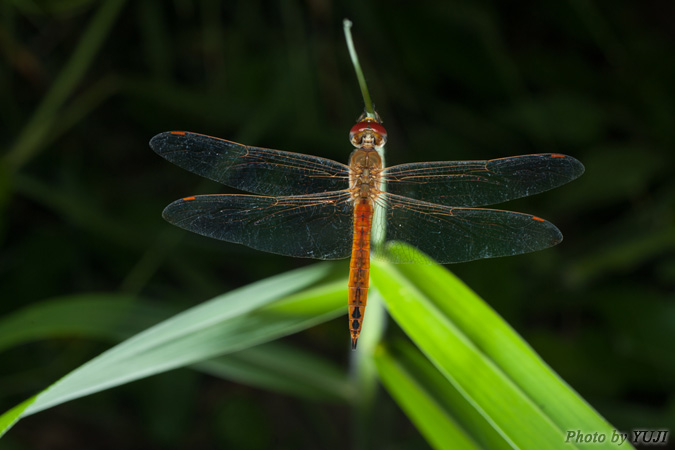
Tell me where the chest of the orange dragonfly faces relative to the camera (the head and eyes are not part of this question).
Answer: away from the camera
